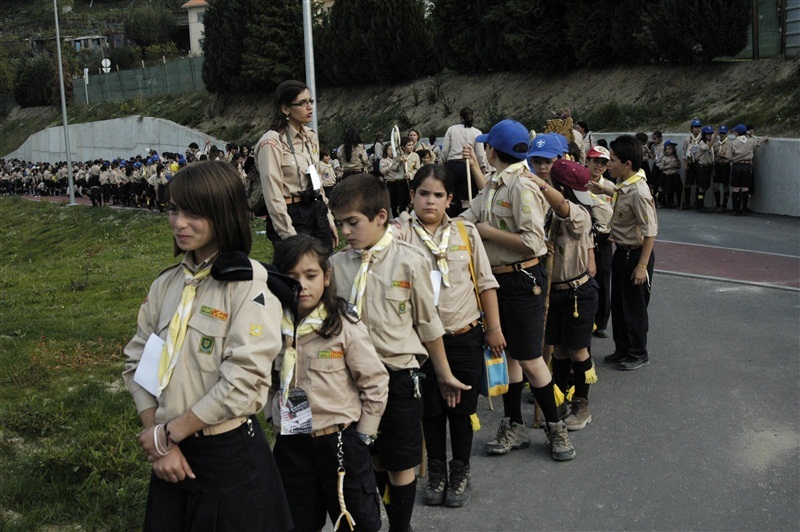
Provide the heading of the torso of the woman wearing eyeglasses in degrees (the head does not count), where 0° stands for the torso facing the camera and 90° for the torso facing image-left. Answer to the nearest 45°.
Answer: approximately 315°

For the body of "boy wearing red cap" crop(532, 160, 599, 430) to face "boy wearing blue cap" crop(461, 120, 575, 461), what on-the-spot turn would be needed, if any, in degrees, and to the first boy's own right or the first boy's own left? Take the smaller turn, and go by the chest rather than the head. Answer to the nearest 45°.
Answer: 0° — they already face them

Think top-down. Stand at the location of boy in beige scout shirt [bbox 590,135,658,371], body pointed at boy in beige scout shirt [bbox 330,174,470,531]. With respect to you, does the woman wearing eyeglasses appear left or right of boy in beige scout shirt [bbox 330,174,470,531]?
right

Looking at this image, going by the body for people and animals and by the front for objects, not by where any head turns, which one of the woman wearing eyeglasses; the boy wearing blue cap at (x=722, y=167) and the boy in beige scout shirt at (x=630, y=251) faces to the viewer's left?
the boy in beige scout shirt

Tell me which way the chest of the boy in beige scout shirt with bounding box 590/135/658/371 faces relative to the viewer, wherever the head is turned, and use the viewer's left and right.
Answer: facing to the left of the viewer

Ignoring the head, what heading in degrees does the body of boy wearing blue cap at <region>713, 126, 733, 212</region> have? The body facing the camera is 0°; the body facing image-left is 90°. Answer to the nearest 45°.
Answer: approximately 0°

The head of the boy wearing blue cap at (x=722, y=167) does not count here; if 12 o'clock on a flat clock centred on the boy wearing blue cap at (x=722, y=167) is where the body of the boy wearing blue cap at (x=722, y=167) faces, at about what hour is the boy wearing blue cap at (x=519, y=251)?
the boy wearing blue cap at (x=519, y=251) is roughly at 12 o'clock from the boy wearing blue cap at (x=722, y=167).

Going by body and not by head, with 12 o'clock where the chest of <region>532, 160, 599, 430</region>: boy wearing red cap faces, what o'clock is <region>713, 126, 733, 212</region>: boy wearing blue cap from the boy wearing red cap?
The boy wearing blue cap is roughly at 5 o'clock from the boy wearing red cap.

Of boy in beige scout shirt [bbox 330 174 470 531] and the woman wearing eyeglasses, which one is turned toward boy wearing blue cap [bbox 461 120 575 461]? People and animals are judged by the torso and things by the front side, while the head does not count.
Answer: the woman wearing eyeglasses

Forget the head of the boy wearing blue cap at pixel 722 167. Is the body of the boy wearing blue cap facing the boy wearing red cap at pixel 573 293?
yes

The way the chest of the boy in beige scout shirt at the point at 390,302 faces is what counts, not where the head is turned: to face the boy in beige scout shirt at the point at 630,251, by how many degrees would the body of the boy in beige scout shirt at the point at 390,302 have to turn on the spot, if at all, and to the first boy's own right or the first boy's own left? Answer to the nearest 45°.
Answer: approximately 180°

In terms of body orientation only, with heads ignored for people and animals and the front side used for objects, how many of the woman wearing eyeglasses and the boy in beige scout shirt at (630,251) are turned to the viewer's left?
1

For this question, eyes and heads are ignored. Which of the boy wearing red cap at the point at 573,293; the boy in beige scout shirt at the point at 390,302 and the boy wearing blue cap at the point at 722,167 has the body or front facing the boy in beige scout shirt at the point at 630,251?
the boy wearing blue cap
